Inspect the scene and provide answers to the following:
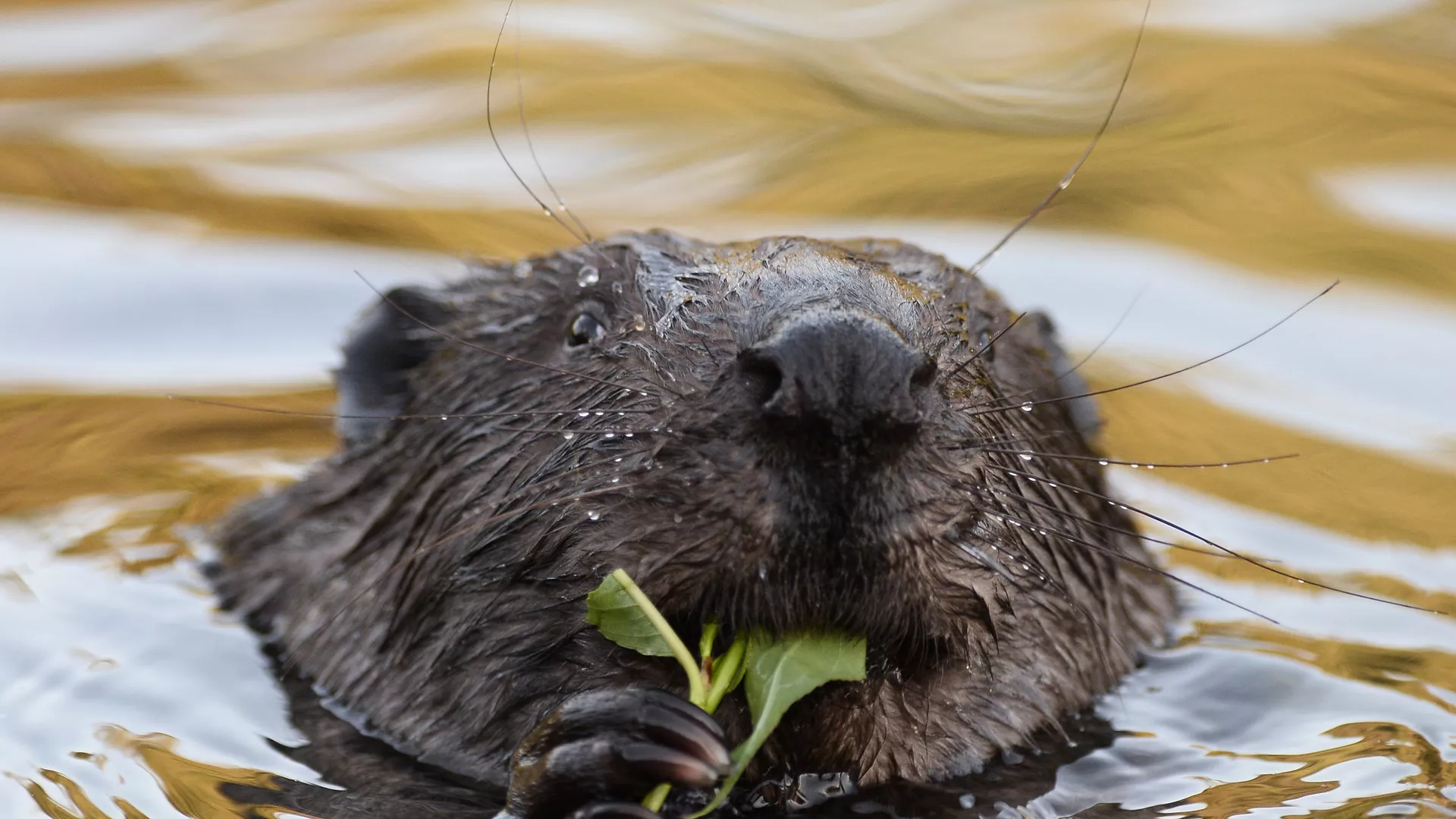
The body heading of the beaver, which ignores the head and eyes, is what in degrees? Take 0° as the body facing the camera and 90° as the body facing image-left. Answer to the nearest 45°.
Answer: approximately 0°
